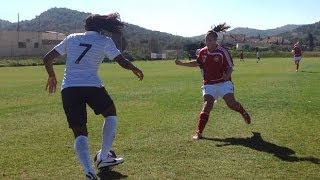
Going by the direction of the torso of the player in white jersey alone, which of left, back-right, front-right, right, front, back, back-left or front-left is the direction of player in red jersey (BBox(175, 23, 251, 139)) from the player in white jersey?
front-right

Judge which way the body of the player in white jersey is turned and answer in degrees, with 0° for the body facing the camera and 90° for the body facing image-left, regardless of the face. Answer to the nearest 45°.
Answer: approximately 180°
